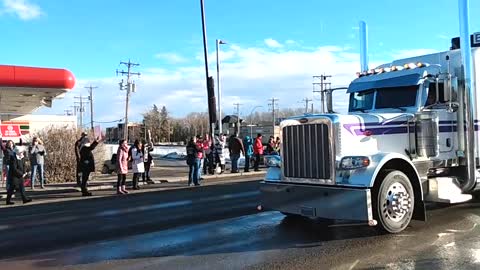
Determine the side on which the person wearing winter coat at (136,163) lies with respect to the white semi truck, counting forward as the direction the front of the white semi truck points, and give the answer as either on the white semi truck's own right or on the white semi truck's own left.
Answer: on the white semi truck's own right

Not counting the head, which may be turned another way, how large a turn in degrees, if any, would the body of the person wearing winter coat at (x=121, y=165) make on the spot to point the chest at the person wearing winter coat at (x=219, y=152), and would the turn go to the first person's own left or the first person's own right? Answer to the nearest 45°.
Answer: approximately 90° to the first person's own left

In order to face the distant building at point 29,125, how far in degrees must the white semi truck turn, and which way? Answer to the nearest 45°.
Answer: approximately 90° to its right

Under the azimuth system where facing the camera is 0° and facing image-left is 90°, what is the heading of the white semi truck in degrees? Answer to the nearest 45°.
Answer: approximately 45°

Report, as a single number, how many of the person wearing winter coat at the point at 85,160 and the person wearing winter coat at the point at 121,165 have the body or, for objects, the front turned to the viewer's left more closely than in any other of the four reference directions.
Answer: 0

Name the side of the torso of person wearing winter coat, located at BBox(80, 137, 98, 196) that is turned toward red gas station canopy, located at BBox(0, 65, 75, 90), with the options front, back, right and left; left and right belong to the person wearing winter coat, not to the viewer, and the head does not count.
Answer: back

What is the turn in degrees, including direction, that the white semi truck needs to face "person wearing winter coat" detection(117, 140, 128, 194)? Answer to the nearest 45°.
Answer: approximately 90° to its right

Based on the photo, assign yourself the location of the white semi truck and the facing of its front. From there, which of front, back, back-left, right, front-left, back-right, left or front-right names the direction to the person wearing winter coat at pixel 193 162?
right

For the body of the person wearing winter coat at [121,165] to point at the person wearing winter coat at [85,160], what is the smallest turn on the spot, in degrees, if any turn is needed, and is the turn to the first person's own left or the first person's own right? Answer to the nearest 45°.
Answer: approximately 135° to the first person's own right

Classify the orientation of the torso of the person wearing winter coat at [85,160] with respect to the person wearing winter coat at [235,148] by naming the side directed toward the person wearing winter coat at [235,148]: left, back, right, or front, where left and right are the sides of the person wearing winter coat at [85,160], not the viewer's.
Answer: left

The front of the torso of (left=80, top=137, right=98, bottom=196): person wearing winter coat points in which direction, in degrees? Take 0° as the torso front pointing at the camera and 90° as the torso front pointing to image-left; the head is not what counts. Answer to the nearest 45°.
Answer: approximately 315°

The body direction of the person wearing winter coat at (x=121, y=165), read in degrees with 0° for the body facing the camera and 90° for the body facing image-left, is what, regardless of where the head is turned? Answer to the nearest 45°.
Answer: approximately 315°

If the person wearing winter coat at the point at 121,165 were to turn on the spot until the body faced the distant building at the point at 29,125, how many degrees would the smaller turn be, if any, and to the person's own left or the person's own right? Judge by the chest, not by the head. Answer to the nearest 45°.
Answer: approximately 180°

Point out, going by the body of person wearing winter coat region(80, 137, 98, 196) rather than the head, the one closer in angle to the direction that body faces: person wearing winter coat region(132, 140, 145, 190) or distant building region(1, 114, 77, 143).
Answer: the person wearing winter coat
